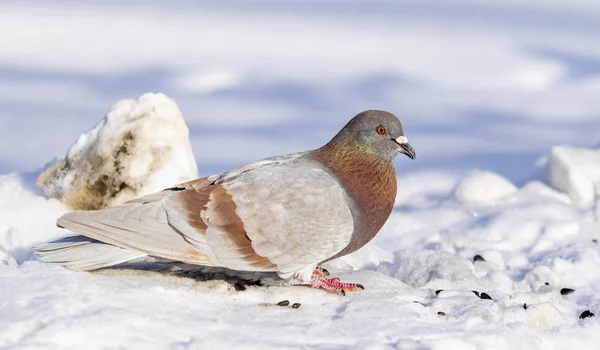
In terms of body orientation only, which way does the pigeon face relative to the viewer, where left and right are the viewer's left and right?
facing to the right of the viewer

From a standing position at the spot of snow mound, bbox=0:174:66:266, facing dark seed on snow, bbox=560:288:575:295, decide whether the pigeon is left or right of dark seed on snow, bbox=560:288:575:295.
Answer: right

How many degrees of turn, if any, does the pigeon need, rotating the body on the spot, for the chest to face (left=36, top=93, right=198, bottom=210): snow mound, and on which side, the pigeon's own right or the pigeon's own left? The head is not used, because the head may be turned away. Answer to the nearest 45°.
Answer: approximately 135° to the pigeon's own left

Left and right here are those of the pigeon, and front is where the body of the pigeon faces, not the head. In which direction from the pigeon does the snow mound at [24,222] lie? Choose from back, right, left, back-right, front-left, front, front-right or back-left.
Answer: back-left

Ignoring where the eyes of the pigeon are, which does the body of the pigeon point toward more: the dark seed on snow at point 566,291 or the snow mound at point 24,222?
the dark seed on snow

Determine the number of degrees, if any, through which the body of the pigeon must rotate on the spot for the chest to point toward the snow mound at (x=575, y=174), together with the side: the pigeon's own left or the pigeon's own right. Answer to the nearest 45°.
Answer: approximately 45° to the pigeon's own left
